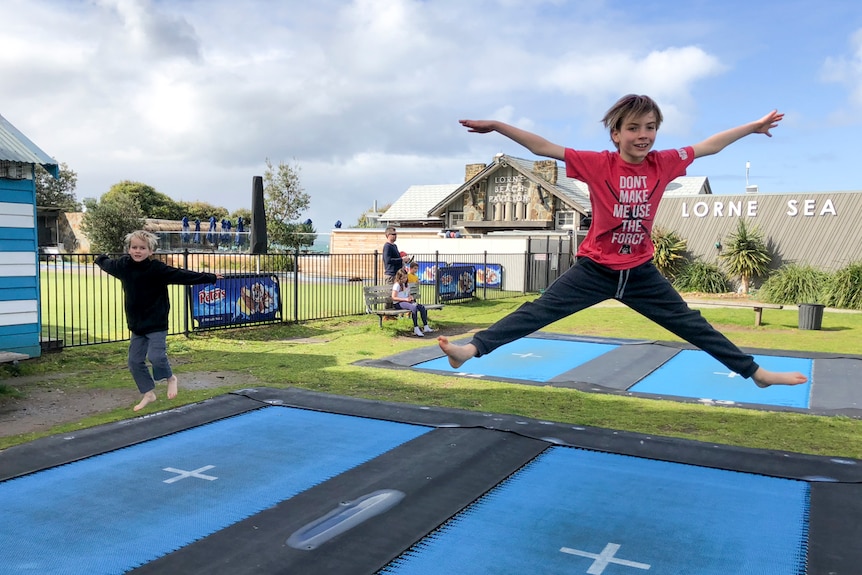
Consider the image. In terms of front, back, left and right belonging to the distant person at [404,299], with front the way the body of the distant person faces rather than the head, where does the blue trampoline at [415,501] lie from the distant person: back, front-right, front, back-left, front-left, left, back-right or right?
front-right

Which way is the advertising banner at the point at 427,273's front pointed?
toward the camera

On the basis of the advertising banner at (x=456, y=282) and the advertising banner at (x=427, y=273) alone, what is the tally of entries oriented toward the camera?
2

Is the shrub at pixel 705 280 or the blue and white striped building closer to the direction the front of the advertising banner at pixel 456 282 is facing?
the blue and white striped building

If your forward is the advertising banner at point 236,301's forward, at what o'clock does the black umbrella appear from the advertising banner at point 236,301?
The black umbrella is roughly at 6 o'clock from the advertising banner.

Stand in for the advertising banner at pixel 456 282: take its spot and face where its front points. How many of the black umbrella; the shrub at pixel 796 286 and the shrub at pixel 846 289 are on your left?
2

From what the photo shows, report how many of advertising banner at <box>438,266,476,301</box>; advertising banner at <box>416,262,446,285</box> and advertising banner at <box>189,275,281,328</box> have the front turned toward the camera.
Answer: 3

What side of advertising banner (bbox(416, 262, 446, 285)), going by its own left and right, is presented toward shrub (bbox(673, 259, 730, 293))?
left

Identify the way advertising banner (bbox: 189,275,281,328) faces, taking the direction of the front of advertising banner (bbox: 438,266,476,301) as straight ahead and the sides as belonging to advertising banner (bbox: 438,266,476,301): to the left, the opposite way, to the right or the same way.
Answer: the same way

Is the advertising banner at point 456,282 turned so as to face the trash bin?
no

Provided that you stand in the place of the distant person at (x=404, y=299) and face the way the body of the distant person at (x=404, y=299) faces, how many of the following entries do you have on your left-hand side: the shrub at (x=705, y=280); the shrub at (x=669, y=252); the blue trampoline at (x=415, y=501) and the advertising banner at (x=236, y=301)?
2

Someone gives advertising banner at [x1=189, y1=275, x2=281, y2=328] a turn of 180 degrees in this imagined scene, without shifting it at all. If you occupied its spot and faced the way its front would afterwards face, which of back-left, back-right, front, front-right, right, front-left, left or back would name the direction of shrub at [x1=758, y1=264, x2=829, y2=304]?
right

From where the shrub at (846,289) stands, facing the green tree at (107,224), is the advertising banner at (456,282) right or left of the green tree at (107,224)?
left

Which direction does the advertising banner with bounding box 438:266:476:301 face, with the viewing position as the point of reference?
facing the viewer

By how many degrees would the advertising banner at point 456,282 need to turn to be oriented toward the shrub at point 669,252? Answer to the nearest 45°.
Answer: approximately 135° to its left

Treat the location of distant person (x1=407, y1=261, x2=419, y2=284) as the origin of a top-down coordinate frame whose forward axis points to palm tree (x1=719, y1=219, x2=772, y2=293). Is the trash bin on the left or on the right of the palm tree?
right

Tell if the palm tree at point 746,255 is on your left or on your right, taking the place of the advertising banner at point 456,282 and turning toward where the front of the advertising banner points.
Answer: on your left

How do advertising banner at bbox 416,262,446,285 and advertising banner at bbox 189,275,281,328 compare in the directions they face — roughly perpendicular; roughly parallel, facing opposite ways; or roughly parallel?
roughly parallel
